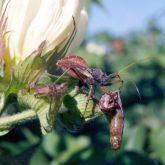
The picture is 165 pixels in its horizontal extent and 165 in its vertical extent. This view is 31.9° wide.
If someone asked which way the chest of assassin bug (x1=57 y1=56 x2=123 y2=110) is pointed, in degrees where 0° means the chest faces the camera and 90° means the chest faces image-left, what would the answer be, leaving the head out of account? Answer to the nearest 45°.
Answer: approximately 270°
